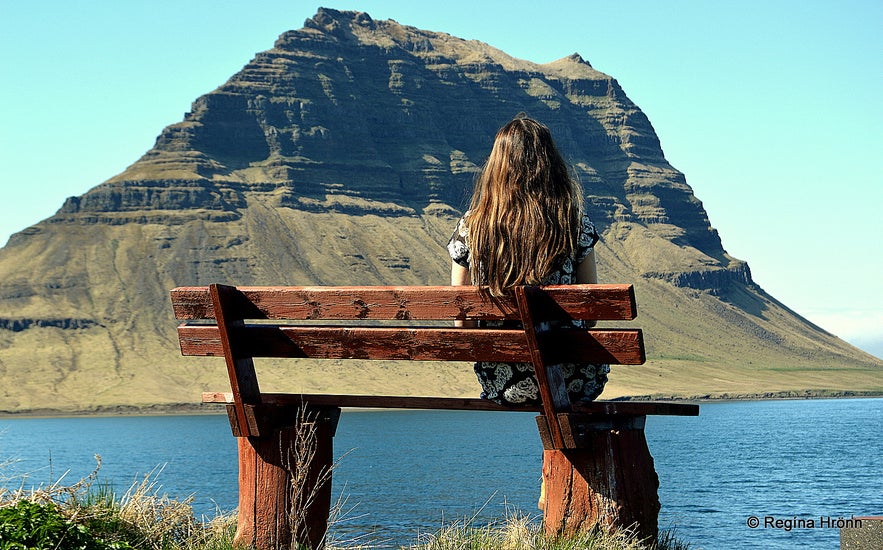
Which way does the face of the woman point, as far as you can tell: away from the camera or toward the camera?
away from the camera

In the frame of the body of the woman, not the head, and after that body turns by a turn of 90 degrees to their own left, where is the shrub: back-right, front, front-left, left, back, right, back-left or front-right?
front

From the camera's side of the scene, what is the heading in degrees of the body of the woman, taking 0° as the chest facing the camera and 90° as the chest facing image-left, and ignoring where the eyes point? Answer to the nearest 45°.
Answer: approximately 180°

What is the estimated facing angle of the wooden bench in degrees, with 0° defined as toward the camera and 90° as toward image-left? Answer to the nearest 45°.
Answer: approximately 180°

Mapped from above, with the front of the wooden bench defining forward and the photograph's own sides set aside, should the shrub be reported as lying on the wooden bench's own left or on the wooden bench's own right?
on the wooden bench's own left
